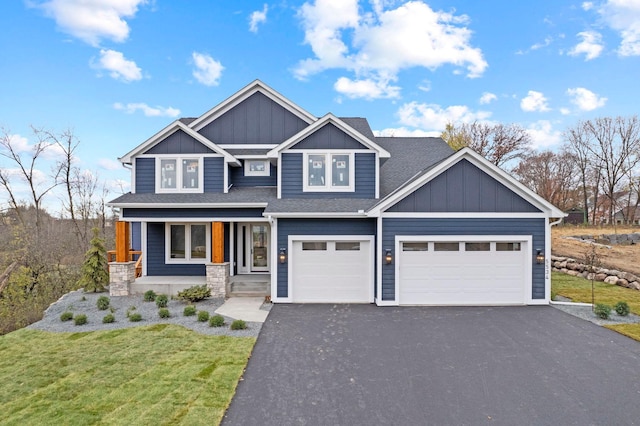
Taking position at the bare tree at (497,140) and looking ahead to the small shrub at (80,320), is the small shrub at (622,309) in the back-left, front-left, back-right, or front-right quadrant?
front-left

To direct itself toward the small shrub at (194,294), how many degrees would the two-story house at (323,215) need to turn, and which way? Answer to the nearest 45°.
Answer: approximately 90° to its right

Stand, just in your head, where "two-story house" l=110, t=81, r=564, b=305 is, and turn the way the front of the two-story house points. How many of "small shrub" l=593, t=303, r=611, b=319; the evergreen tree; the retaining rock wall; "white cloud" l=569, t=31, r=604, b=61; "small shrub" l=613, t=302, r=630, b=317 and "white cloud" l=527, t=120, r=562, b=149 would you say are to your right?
1

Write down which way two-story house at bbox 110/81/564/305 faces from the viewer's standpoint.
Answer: facing the viewer

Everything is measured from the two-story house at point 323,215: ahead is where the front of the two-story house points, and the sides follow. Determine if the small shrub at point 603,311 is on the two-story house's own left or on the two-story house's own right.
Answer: on the two-story house's own left

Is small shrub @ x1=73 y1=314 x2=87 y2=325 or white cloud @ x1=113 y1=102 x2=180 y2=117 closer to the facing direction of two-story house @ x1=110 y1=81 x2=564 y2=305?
the small shrub

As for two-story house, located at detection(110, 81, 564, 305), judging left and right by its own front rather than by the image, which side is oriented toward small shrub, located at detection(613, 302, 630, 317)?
left

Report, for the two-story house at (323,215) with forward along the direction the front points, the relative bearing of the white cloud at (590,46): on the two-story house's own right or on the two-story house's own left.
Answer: on the two-story house's own left

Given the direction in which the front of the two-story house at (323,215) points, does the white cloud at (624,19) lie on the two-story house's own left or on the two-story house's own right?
on the two-story house's own left

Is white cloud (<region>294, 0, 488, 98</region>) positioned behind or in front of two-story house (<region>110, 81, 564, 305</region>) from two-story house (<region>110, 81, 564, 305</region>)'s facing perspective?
behind

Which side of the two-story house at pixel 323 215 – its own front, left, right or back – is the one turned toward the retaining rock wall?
left

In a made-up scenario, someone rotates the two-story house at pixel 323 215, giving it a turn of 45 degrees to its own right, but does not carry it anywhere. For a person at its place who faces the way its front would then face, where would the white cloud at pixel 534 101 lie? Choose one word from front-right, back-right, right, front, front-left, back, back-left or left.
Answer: back

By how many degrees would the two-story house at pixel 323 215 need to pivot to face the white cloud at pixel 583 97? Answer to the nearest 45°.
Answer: approximately 135° to its left
